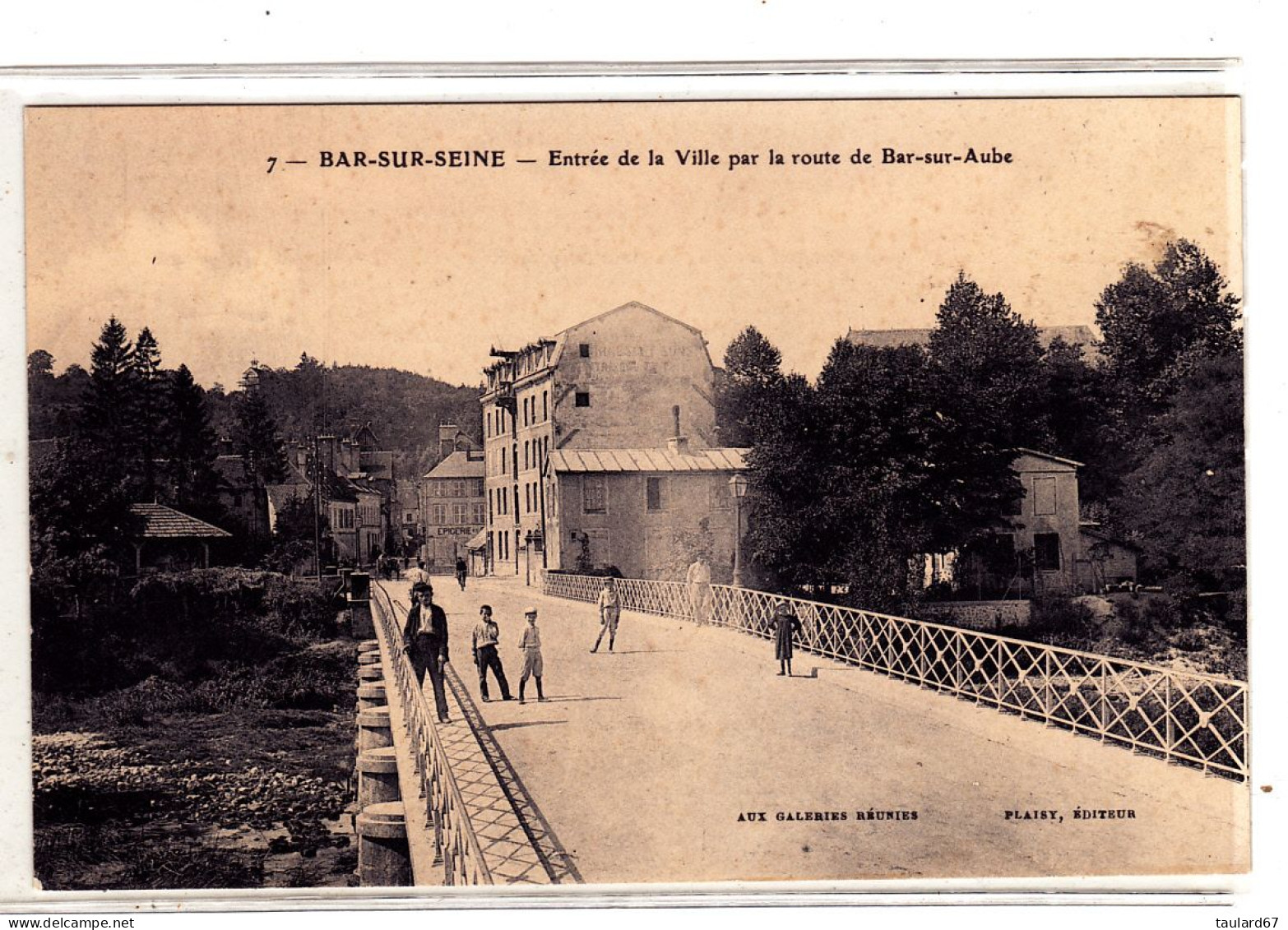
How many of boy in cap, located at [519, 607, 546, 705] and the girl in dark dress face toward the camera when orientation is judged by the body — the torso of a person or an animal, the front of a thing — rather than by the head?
2

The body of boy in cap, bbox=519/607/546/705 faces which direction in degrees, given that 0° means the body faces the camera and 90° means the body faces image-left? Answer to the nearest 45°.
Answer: approximately 0°
